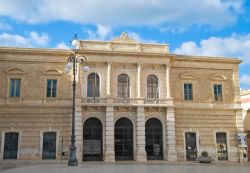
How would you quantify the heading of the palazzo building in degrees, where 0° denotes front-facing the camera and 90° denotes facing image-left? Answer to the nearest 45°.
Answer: approximately 0°
